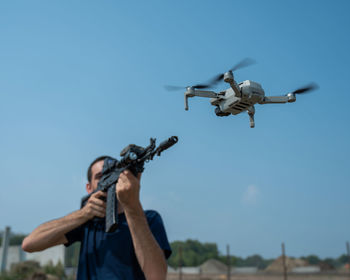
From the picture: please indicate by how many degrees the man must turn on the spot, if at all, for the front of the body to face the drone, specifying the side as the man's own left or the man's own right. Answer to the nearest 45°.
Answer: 0° — they already face it

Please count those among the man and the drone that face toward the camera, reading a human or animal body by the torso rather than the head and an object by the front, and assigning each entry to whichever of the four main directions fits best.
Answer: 1
